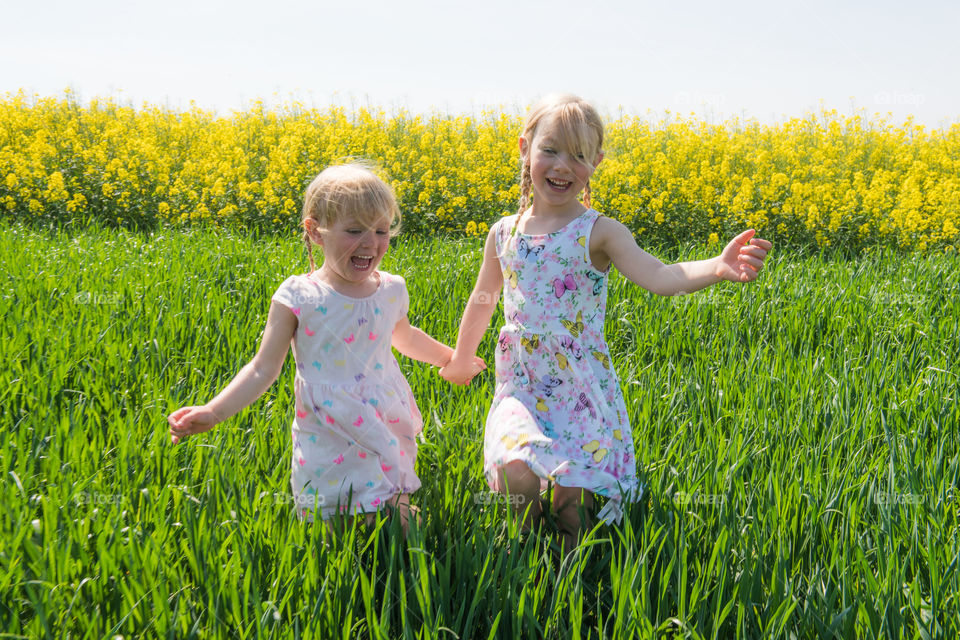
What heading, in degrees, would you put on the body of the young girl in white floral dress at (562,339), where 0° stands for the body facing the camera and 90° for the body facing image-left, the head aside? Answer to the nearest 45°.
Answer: approximately 0°
